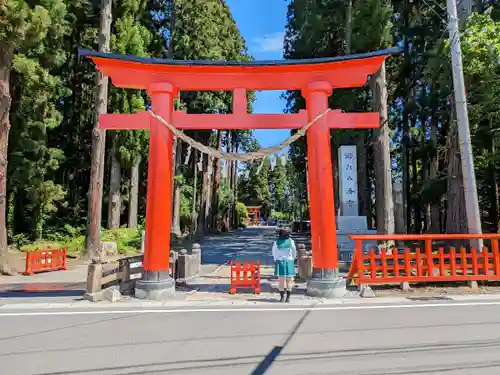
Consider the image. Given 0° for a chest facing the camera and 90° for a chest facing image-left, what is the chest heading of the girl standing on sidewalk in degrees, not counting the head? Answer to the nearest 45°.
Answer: approximately 180°

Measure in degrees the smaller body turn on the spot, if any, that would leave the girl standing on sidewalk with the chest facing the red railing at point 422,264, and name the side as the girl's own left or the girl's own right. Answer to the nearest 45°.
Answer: approximately 90° to the girl's own right

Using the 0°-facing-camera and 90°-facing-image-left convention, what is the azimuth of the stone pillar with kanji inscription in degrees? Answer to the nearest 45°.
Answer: approximately 0°

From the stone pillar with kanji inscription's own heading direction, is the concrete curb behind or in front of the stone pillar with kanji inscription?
in front

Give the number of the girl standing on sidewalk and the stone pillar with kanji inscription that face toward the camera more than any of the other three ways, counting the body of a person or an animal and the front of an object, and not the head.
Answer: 1

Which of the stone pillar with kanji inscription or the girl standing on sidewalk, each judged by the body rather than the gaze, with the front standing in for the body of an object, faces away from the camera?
the girl standing on sidewalk

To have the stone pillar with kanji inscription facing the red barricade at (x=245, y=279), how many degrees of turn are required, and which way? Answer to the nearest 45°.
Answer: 0° — it already faces it

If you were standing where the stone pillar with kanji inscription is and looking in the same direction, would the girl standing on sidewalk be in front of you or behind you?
in front

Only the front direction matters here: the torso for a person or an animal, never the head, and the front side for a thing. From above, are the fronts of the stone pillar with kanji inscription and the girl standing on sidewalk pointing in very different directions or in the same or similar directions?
very different directions
